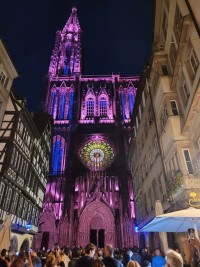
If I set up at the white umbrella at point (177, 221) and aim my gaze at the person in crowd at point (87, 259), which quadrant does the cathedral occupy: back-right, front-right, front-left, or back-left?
back-right

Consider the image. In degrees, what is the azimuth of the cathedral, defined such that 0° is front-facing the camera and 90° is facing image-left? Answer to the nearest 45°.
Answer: approximately 0°

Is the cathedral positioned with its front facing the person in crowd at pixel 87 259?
yes

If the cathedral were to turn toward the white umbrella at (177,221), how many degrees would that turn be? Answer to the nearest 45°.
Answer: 0° — it already faces it

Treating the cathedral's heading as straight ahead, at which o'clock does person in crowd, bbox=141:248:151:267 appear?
The person in crowd is roughly at 12 o'clock from the cathedral.
